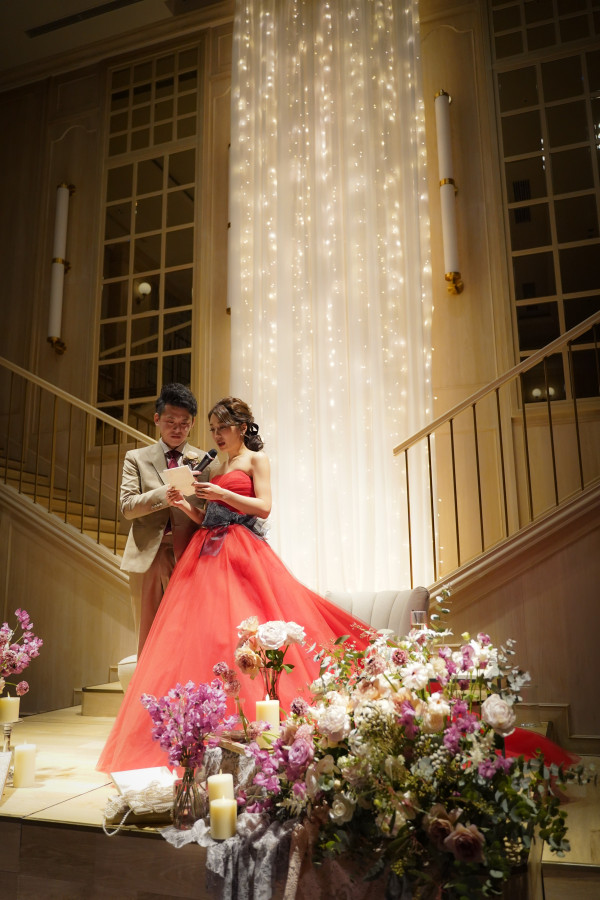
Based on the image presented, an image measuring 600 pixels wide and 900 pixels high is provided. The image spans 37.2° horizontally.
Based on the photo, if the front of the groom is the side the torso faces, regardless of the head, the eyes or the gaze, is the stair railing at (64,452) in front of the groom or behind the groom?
behind

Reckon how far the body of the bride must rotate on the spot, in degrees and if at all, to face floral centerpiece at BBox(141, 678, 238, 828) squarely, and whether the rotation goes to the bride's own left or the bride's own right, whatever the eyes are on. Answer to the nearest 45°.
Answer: approximately 45° to the bride's own left

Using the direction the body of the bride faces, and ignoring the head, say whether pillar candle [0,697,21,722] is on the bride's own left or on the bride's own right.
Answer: on the bride's own right

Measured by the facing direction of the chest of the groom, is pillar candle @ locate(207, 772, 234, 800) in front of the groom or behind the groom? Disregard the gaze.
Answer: in front

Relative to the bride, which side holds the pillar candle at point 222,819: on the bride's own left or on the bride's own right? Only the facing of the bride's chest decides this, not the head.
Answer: on the bride's own left

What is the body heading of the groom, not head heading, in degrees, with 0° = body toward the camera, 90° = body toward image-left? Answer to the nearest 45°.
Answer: approximately 315°

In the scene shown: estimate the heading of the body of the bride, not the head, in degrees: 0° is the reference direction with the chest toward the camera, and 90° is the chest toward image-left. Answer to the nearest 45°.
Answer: approximately 45°

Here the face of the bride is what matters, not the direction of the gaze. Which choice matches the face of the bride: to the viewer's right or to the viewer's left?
to the viewer's left

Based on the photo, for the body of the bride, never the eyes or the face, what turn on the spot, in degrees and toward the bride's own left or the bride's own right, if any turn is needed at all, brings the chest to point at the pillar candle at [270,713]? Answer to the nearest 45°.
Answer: approximately 45° to the bride's own left

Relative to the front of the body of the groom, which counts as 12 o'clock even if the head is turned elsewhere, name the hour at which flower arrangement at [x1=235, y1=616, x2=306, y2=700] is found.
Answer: The flower arrangement is roughly at 1 o'clock from the groom.

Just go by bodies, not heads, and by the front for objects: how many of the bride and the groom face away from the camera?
0
